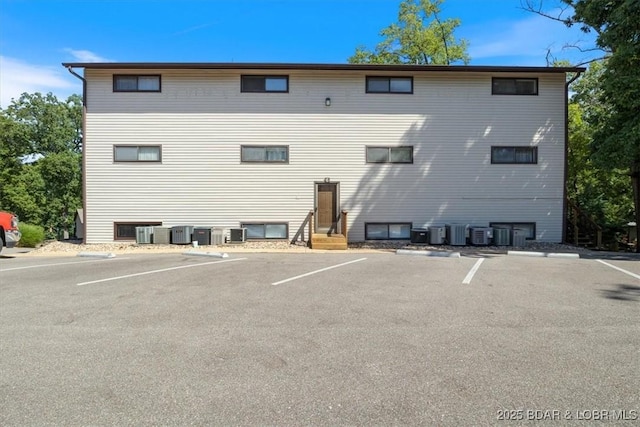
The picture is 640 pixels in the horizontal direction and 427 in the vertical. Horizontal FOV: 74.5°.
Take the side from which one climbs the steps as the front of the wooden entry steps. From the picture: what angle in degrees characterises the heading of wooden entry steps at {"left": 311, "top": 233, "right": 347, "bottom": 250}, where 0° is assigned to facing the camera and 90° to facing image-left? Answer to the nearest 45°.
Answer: approximately 0°

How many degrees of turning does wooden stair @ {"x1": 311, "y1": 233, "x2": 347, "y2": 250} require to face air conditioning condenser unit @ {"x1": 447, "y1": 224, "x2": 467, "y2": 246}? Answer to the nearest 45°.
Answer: approximately 90° to its left

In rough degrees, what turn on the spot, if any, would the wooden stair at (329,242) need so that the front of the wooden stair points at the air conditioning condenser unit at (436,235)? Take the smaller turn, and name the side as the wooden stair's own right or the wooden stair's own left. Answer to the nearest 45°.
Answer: approximately 90° to the wooden stair's own left

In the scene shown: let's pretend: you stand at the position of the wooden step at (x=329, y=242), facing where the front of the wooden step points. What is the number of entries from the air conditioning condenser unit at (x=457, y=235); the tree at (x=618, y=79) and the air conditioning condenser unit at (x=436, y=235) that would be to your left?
3

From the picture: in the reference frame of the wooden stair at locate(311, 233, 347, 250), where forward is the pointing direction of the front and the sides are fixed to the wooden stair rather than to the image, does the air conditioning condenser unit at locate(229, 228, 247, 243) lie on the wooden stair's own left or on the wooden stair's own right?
on the wooden stair's own right

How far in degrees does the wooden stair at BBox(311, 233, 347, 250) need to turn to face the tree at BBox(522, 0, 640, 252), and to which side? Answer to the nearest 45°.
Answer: approximately 90° to its left

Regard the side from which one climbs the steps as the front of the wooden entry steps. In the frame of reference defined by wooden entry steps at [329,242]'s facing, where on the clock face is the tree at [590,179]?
The tree is roughly at 8 o'clock from the wooden entry steps.
